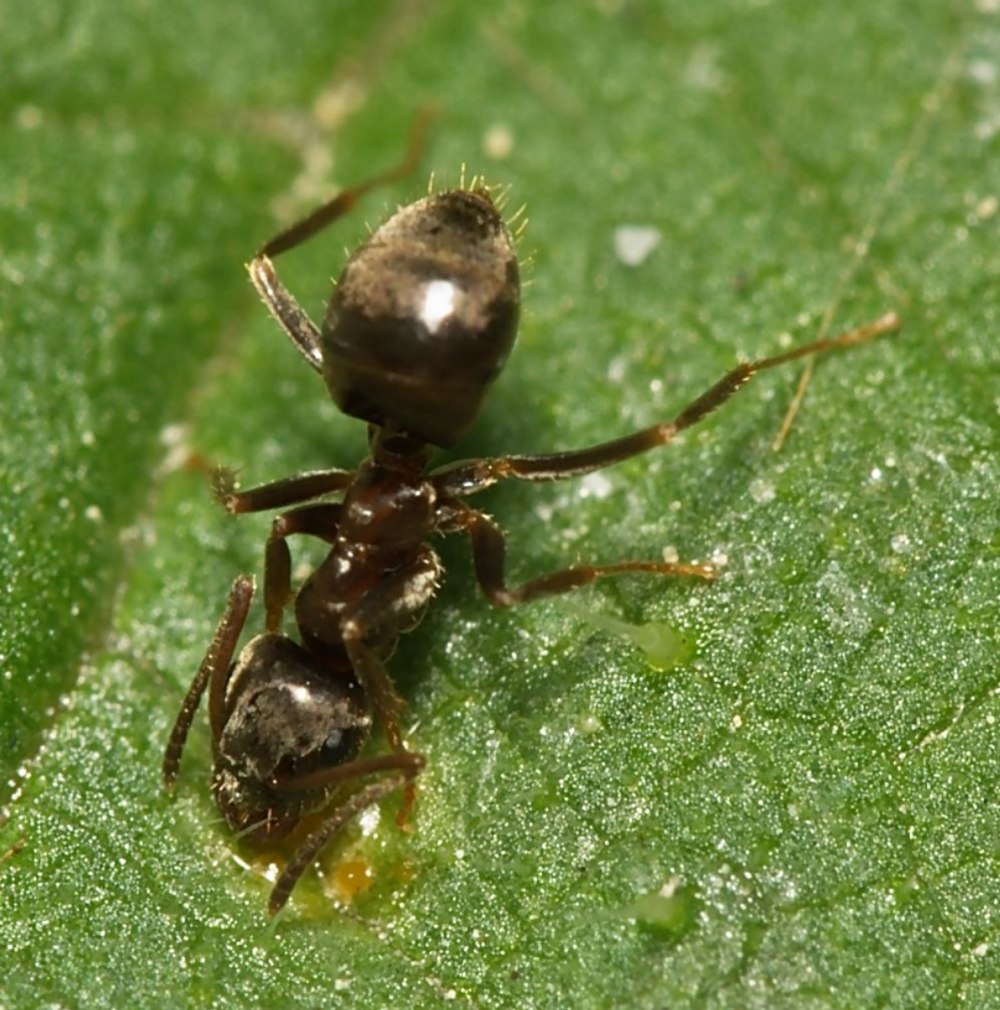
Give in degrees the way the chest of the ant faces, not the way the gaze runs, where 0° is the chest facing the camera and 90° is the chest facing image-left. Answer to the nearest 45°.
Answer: approximately 0°
